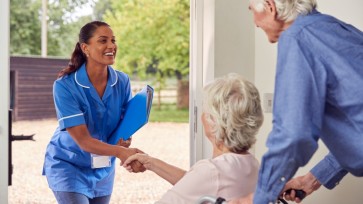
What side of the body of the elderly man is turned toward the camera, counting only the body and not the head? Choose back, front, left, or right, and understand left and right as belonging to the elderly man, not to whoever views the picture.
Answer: left

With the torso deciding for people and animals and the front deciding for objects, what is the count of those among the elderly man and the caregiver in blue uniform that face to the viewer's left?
1

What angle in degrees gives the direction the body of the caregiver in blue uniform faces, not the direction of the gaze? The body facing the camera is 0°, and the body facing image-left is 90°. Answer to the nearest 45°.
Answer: approximately 315°

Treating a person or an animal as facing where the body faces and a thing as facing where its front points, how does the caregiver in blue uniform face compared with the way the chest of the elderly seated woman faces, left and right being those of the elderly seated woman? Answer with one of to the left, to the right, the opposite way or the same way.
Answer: the opposite way

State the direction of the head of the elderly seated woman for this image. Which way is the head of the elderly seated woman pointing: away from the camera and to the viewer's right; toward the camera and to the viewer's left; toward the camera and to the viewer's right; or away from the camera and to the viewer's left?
away from the camera and to the viewer's left

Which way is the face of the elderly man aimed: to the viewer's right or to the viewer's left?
to the viewer's left

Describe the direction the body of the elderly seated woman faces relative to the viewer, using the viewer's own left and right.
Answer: facing away from the viewer and to the left of the viewer
